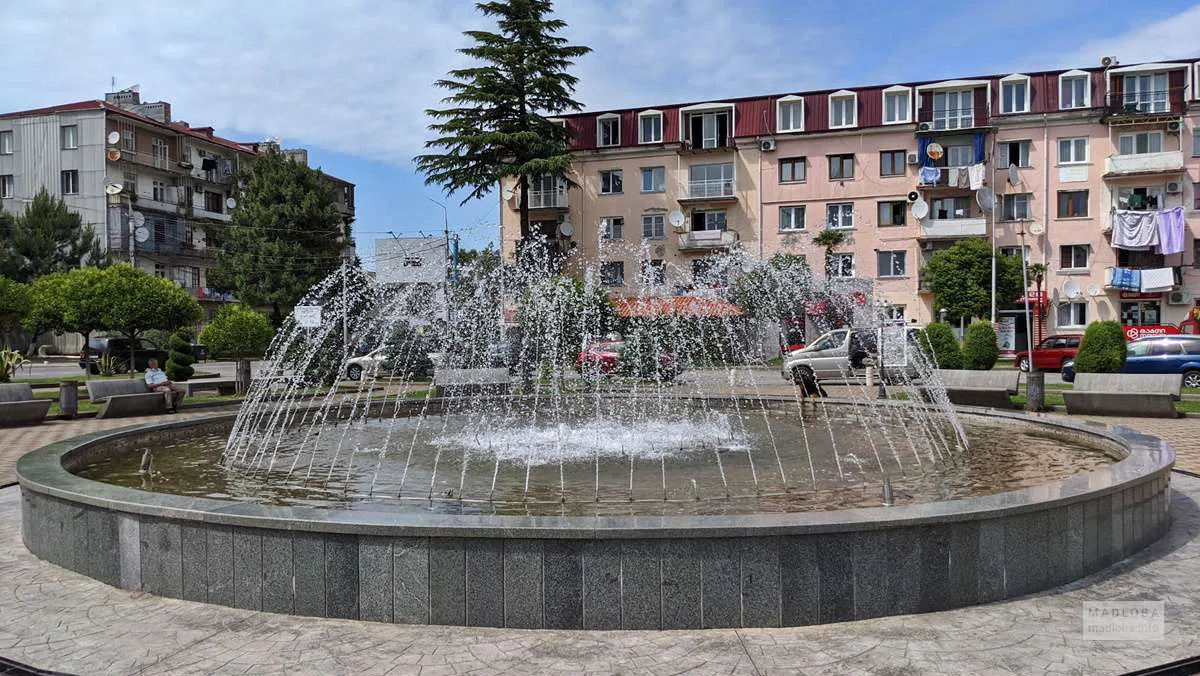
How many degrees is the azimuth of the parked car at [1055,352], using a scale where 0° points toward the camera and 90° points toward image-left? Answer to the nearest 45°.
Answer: approximately 90°

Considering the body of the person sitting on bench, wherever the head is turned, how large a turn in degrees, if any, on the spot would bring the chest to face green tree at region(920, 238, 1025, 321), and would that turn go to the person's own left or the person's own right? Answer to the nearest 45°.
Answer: approximately 45° to the person's own left

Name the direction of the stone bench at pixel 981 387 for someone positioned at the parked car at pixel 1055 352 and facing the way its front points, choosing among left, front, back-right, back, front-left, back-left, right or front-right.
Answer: left

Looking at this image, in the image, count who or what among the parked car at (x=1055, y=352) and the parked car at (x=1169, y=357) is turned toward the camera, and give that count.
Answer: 0

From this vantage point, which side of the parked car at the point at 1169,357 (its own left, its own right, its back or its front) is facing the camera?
left

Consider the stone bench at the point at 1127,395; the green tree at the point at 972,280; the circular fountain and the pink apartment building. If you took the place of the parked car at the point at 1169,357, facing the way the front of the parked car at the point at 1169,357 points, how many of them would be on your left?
2

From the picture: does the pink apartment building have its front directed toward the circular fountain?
yes

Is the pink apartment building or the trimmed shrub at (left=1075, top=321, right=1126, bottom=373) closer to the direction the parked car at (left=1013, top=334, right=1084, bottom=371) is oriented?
the pink apartment building

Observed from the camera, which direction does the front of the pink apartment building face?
facing the viewer

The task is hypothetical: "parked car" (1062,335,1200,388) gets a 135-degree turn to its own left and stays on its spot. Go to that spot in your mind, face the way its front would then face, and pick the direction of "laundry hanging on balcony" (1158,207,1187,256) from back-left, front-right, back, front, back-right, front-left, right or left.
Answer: back-left

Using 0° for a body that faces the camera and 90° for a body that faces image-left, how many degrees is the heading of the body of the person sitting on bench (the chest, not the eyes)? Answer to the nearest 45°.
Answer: approximately 315°

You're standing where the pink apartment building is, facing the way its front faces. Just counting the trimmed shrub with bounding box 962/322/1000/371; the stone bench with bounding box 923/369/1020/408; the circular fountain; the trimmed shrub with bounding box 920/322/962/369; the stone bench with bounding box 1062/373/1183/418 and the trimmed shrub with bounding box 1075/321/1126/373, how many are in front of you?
6

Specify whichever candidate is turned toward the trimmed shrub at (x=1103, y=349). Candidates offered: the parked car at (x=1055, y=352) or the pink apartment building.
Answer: the pink apartment building

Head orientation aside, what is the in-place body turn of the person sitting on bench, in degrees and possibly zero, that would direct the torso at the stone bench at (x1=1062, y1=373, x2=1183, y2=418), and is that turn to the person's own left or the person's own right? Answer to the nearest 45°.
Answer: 0° — they already face it

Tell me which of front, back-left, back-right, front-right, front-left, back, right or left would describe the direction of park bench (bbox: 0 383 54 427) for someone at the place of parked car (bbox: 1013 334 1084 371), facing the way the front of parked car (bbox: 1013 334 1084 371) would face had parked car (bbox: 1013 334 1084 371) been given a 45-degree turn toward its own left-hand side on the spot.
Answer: front
